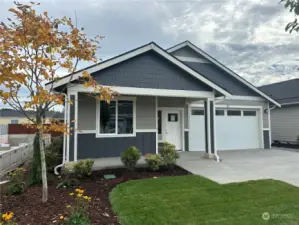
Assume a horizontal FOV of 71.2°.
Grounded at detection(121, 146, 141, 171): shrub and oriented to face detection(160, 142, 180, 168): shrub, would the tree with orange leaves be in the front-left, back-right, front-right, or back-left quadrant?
back-right

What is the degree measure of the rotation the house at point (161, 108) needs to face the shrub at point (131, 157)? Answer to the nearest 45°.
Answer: approximately 45° to its right

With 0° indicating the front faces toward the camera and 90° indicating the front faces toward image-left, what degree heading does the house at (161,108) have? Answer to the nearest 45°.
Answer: approximately 0°

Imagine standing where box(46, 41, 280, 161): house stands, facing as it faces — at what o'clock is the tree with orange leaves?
The tree with orange leaves is roughly at 1 o'clock from the house.

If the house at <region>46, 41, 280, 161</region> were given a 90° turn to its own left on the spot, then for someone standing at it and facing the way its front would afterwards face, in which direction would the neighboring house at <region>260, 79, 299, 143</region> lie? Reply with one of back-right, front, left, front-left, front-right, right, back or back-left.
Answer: front-left
